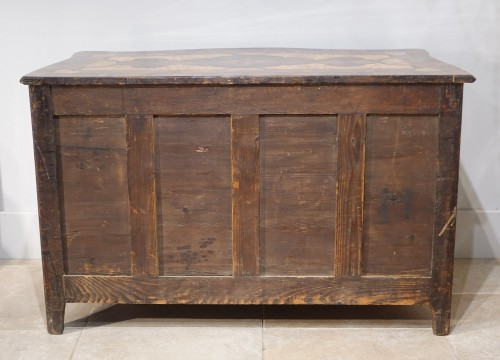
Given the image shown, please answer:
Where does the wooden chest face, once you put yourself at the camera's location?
facing away from the viewer
